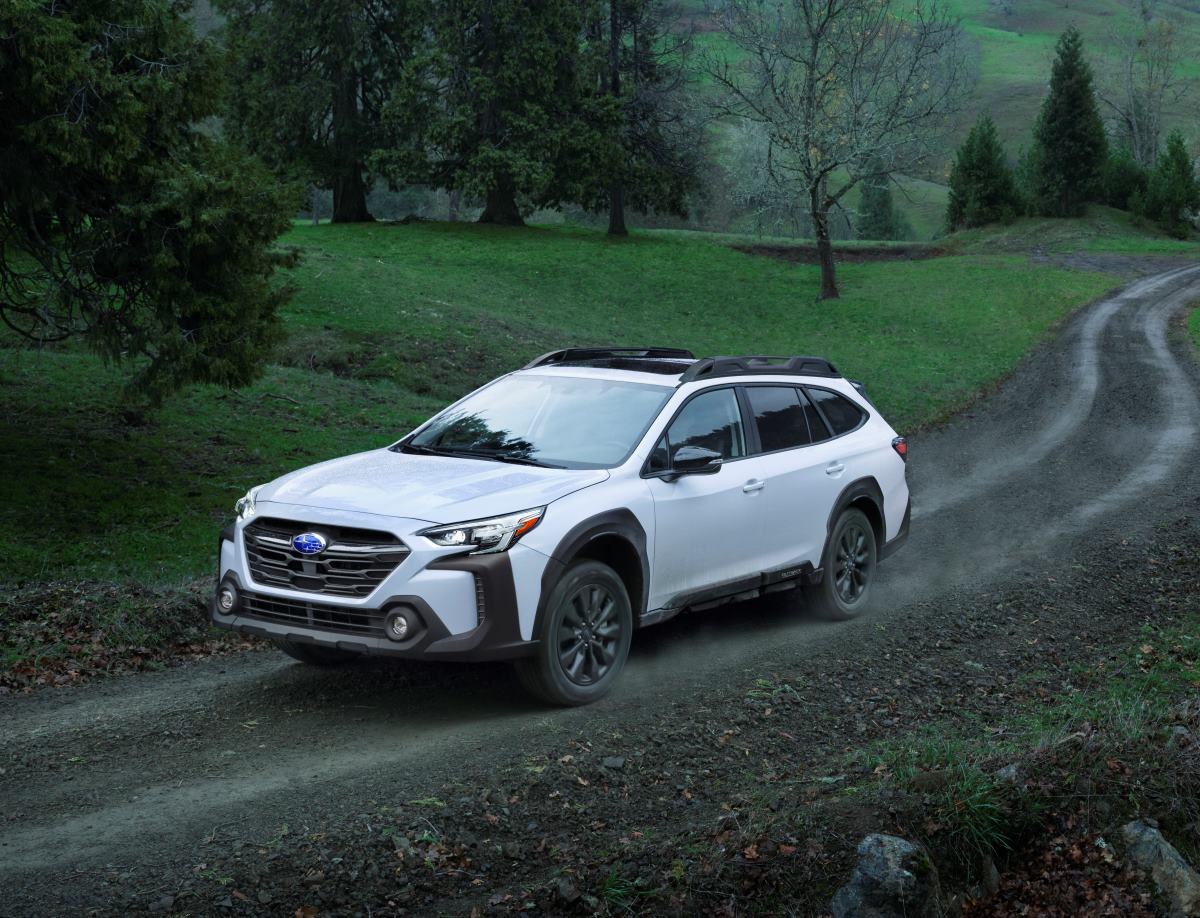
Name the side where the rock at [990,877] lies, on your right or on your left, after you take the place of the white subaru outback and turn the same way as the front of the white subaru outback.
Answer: on your left

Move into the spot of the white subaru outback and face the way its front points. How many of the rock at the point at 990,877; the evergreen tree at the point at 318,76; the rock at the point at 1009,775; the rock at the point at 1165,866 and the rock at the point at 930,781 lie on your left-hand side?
4

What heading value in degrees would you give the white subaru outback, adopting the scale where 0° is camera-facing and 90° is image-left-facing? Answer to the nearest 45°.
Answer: approximately 45°

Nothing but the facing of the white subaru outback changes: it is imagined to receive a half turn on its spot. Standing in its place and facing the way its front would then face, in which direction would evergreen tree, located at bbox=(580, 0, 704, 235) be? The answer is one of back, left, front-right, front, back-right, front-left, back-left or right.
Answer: front-left

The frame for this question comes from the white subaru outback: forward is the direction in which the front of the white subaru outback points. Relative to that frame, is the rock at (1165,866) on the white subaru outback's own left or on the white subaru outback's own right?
on the white subaru outback's own left

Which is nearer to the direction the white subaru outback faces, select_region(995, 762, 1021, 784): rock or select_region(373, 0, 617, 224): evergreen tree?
the rock

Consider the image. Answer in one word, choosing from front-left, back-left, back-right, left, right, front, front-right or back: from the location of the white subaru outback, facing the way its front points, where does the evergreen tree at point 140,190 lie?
right

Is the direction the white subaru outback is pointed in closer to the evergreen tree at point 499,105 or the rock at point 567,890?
the rock

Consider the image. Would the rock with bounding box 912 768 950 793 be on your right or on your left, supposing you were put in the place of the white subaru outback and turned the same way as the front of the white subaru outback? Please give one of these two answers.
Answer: on your left

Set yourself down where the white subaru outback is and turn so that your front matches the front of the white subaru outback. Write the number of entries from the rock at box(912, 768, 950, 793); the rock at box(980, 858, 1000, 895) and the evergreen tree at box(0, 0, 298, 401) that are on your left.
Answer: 2

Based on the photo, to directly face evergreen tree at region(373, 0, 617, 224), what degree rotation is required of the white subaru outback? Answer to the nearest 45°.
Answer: approximately 135° to its right

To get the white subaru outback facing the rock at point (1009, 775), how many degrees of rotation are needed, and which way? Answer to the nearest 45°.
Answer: approximately 90° to its left

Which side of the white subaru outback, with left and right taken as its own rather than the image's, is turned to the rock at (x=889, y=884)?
left

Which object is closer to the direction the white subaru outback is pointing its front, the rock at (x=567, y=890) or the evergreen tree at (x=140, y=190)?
the rock

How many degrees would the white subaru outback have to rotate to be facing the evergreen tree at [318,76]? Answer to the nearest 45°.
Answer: approximately 135° to its right

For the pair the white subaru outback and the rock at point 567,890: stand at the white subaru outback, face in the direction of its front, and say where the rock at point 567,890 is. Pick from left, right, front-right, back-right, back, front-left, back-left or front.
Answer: front-left
